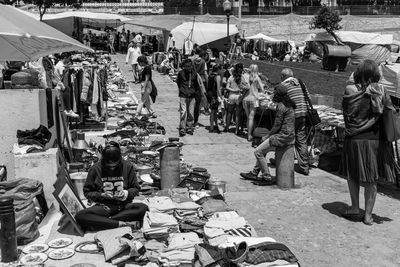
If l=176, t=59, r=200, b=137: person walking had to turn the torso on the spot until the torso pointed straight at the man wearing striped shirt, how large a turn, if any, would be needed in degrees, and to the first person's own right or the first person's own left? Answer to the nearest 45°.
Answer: approximately 45° to the first person's own left

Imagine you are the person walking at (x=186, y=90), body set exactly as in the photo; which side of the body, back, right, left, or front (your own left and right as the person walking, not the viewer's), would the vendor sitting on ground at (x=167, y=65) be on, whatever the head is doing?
back

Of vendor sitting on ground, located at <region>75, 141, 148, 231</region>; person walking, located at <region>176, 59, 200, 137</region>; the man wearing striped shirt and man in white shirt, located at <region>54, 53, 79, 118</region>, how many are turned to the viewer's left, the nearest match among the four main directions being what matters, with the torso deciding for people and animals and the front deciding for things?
1

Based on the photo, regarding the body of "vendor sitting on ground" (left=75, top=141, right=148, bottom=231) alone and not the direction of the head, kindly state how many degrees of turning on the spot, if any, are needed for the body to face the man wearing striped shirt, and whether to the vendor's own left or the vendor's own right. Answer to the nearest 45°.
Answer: approximately 135° to the vendor's own left

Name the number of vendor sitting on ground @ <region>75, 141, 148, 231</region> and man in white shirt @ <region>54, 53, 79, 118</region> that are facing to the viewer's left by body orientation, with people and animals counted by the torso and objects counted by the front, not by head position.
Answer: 0

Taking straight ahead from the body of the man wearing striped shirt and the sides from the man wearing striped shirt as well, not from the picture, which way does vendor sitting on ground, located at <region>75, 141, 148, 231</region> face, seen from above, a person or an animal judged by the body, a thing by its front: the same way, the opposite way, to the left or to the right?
to the left

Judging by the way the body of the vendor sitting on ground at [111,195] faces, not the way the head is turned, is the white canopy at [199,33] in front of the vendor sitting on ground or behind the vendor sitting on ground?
behind

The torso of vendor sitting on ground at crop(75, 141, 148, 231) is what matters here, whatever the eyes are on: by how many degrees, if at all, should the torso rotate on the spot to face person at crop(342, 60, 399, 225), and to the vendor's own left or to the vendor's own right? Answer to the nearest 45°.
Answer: approximately 90° to the vendor's own left

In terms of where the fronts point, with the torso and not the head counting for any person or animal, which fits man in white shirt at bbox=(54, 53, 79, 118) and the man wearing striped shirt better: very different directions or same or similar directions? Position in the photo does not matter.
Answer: very different directions

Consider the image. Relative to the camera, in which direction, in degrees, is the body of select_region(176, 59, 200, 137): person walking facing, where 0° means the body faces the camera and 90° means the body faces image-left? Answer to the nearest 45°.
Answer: approximately 0°

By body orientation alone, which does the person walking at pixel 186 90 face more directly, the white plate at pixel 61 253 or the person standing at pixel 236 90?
the white plate

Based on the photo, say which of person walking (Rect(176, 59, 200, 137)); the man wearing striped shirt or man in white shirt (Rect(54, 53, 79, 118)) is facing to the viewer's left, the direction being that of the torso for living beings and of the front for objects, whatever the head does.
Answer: the man wearing striped shirt
